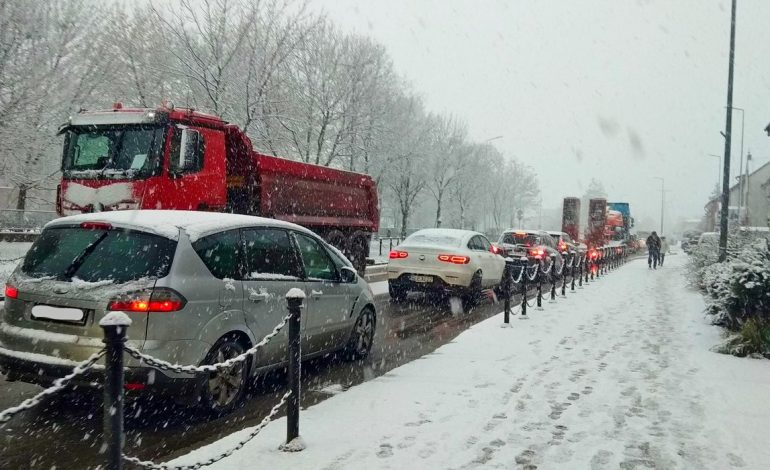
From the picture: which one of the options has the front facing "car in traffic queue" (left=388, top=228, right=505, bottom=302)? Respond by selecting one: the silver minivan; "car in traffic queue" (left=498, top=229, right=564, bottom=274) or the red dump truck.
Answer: the silver minivan

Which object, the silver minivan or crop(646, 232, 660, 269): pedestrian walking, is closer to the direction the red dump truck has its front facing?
the silver minivan

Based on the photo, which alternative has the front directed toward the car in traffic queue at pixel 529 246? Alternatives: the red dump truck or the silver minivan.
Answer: the silver minivan

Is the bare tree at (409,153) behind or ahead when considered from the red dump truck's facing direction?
behind

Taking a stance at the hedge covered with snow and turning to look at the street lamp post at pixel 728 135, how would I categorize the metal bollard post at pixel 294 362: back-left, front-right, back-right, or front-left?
back-left

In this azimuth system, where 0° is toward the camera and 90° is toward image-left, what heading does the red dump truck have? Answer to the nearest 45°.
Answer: approximately 45°

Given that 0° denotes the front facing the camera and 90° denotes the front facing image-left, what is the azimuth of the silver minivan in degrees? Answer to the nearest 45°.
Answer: approximately 225°

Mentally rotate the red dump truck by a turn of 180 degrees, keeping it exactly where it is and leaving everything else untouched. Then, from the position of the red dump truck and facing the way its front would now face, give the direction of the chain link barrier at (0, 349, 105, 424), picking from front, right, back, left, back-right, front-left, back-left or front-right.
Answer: back-right

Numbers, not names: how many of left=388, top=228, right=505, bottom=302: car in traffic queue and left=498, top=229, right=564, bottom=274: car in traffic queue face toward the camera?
0

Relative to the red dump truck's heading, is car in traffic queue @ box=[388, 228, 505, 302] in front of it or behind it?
behind

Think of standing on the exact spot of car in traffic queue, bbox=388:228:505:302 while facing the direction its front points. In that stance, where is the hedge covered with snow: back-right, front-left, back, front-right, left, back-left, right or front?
right

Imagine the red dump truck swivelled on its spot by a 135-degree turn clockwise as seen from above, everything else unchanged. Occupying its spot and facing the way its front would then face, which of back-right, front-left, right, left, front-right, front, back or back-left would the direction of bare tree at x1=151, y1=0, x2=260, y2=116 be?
front

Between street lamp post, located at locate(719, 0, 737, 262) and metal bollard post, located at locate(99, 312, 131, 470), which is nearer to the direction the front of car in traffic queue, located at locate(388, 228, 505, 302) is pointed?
the street lamp post

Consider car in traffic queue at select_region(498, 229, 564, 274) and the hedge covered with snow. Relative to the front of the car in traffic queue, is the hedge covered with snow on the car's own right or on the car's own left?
on the car's own right

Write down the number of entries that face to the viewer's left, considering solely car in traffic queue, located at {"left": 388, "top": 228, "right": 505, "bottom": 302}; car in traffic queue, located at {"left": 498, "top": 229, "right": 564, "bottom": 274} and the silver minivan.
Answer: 0

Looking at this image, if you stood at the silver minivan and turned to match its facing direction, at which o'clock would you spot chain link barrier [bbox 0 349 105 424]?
The chain link barrier is roughly at 5 o'clock from the silver minivan.

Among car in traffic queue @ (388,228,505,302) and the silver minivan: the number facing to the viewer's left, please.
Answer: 0
